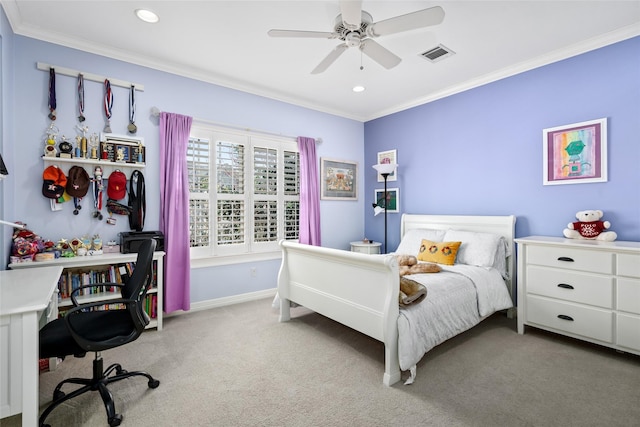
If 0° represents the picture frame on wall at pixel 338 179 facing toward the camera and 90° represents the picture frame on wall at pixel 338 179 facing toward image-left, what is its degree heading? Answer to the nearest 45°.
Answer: approximately 315°

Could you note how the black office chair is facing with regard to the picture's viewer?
facing to the left of the viewer

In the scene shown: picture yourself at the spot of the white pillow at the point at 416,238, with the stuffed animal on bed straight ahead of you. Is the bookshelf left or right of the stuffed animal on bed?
right

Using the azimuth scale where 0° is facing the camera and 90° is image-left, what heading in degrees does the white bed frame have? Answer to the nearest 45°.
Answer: approximately 45°

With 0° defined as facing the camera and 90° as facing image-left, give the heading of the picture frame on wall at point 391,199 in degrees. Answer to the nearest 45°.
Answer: approximately 45°
